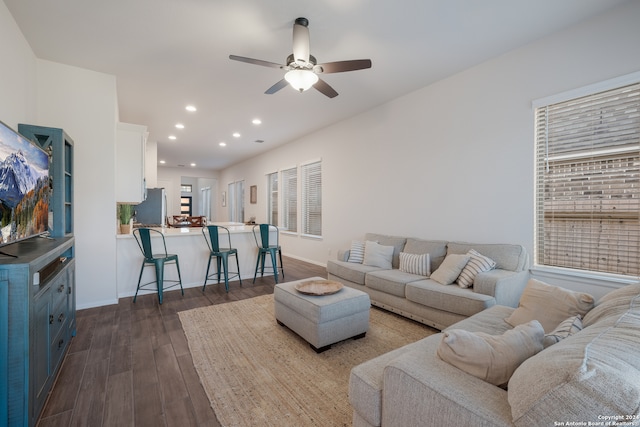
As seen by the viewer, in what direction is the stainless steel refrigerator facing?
to the viewer's right

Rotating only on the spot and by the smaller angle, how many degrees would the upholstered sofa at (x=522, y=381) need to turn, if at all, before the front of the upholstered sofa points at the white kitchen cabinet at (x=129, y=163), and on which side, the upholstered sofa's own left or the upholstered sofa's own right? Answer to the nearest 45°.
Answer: approximately 45° to the upholstered sofa's own left

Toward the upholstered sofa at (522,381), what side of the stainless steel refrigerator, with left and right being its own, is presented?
right

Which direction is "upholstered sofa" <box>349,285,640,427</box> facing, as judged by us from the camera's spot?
facing away from the viewer and to the left of the viewer

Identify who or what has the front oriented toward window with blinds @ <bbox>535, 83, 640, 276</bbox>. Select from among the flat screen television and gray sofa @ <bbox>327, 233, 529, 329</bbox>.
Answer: the flat screen television

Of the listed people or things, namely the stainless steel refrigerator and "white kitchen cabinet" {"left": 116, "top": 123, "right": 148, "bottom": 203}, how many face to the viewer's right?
2

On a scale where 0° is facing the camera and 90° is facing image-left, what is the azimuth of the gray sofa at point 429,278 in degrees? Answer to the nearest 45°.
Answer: approximately 45°

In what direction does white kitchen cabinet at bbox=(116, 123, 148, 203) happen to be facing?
to the viewer's right

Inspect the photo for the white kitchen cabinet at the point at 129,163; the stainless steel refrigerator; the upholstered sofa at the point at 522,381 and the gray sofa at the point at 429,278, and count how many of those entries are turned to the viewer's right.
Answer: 2
